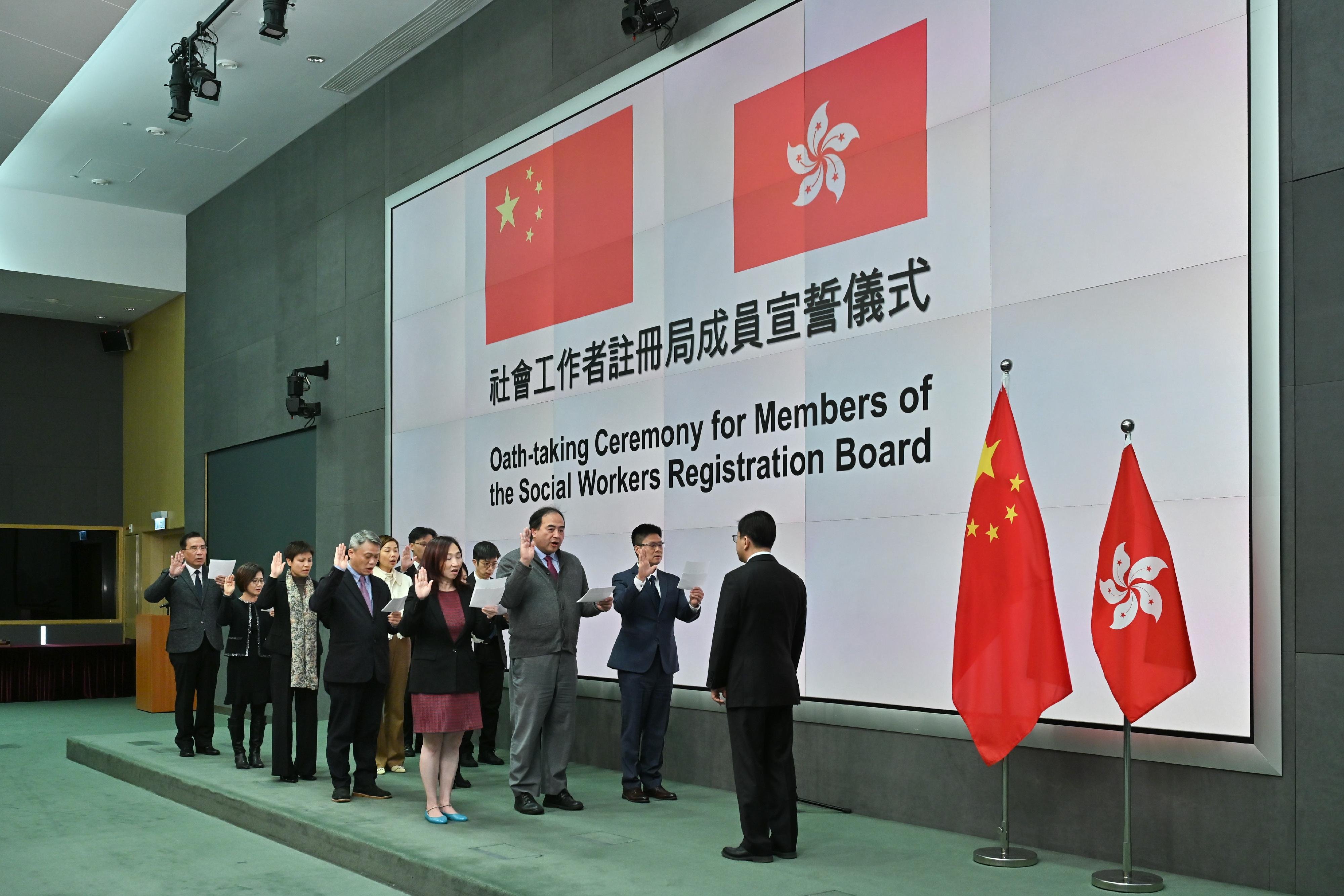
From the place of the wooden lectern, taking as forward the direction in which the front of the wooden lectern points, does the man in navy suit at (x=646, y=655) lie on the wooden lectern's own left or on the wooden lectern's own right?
on the wooden lectern's own left

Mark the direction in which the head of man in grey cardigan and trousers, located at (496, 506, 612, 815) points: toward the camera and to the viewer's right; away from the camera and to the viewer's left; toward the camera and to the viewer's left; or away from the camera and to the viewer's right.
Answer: toward the camera and to the viewer's right

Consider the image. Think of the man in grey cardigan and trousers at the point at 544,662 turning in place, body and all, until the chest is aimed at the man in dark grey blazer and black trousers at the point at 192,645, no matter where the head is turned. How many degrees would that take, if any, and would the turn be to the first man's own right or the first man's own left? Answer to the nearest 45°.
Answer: approximately 180°

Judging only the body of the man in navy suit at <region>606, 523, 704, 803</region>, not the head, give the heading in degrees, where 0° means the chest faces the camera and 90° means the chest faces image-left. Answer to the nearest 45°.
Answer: approximately 315°

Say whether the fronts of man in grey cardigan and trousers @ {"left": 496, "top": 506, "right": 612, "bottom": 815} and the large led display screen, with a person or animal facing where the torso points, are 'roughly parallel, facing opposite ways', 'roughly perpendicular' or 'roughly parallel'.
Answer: roughly perpendicular

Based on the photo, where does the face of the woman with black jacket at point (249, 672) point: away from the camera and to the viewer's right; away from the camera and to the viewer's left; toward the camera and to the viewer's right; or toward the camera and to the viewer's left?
toward the camera and to the viewer's right

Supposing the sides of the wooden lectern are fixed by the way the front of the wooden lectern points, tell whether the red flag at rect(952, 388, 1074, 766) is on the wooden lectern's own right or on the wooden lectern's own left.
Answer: on the wooden lectern's own left

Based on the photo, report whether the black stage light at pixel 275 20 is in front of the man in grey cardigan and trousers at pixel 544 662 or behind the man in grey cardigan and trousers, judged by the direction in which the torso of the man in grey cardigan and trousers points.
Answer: behind

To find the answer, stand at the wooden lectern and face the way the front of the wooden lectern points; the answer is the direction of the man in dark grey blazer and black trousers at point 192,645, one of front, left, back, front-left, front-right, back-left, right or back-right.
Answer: front-left

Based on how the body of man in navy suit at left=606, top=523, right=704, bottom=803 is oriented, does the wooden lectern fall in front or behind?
behind
